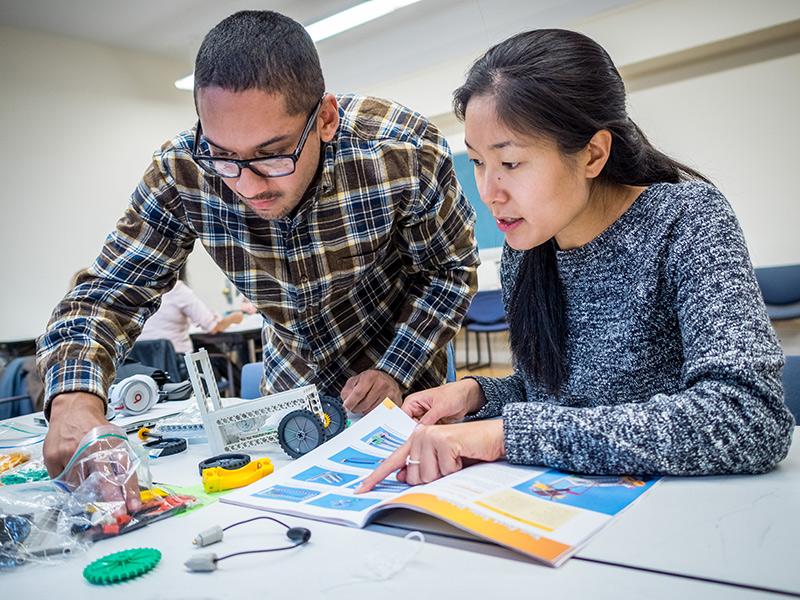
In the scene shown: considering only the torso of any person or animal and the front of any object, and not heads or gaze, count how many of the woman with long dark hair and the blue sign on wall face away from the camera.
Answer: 0

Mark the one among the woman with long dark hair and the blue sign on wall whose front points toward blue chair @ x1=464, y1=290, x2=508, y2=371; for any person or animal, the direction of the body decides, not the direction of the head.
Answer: the blue sign on wall

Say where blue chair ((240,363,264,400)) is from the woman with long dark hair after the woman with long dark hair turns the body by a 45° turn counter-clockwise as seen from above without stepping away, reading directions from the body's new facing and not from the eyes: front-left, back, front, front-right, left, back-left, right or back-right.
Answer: back-right

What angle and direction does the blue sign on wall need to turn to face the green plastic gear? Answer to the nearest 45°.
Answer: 0° — it already faces it

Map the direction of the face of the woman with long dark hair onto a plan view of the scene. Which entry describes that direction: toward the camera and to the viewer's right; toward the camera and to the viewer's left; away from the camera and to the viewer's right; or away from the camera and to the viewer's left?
toward the camera and to the viewer's left

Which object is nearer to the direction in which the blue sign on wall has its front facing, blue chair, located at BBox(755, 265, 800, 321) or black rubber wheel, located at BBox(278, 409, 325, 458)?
the black rubber wheel

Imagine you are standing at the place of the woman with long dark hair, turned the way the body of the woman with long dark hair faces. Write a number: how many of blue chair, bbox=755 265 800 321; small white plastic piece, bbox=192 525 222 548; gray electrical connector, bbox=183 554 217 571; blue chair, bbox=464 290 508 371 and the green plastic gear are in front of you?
3

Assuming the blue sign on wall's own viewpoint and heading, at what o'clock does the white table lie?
The white table is roughly at 12 o'clock from the blue sign on wall.

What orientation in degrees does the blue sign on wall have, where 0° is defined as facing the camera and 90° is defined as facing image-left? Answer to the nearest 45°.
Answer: approximately 0°

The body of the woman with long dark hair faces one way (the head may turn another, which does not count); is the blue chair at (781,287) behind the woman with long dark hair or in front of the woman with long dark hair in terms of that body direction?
behind
